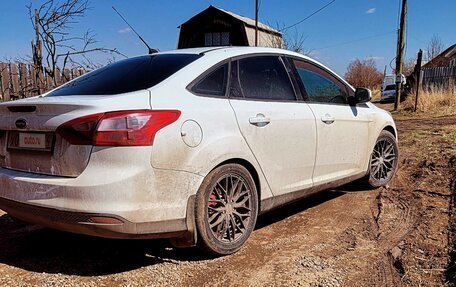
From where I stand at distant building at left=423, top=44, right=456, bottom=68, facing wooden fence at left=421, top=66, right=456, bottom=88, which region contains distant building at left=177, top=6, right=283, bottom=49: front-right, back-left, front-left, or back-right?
front-right

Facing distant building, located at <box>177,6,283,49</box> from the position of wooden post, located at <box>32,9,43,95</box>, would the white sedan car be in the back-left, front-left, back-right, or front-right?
back-right

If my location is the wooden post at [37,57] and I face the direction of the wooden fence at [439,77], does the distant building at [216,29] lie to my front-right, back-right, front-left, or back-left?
front-left

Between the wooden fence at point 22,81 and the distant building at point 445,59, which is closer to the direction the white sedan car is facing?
the distant building

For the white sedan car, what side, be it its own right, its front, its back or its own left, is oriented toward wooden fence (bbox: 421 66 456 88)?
front

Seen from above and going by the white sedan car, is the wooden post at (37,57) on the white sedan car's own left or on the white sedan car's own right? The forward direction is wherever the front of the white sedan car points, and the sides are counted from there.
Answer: on the white sedan car's own left

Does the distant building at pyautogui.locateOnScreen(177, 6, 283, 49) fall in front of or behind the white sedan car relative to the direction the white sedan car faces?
in front

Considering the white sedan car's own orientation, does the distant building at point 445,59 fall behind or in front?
in front

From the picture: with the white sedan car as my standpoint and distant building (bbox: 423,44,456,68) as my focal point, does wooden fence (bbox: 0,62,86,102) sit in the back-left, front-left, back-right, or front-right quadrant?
front-left

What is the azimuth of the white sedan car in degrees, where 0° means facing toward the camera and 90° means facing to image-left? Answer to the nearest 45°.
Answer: approximately 225°

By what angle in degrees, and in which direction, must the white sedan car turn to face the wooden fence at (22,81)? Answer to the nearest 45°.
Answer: approximately 90° to its left

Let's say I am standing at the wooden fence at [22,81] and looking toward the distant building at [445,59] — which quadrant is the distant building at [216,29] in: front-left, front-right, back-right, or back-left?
front-left
